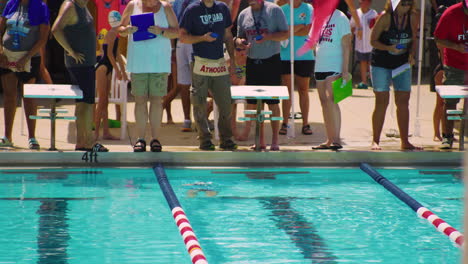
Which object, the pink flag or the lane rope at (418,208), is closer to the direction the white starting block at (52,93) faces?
the lane rope

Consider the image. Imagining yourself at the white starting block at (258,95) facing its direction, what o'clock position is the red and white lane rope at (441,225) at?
The red and white lane rope is roughly at 11 o'clock from the white starting block.

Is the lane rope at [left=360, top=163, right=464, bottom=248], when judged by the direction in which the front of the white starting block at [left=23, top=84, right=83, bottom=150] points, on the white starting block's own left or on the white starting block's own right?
on the white starting block's own left

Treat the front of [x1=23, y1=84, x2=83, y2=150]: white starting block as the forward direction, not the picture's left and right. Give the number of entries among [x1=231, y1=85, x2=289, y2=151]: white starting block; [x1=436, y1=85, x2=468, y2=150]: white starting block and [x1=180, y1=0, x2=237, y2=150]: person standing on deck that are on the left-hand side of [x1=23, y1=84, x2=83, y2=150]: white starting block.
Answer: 3

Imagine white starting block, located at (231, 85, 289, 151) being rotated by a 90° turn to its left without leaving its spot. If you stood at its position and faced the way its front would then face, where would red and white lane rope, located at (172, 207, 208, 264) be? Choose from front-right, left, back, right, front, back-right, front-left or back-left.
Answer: right

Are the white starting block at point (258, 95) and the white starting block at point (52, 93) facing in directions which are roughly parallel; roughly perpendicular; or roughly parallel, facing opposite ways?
roughly parallel

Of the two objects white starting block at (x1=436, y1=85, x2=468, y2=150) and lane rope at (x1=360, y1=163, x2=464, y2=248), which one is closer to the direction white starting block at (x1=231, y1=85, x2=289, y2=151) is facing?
the lane rope

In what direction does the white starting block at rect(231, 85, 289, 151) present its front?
toward the camera

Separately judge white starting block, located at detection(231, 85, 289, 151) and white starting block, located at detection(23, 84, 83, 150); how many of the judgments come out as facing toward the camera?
2

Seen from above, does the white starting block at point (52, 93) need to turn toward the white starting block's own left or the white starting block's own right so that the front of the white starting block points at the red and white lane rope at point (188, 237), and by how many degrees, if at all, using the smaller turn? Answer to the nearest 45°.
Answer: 0° — it already faces it

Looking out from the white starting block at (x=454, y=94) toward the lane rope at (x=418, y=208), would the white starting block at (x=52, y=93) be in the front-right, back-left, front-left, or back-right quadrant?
front-right

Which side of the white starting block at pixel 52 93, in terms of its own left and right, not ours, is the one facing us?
front

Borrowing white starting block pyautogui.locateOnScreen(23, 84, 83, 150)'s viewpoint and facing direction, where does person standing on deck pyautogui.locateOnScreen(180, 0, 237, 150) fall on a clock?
The person standing on deck is roughly at 9 o'clock from the white starting block.

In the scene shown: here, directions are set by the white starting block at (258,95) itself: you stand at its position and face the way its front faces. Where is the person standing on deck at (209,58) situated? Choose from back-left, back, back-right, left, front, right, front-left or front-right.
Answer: right
